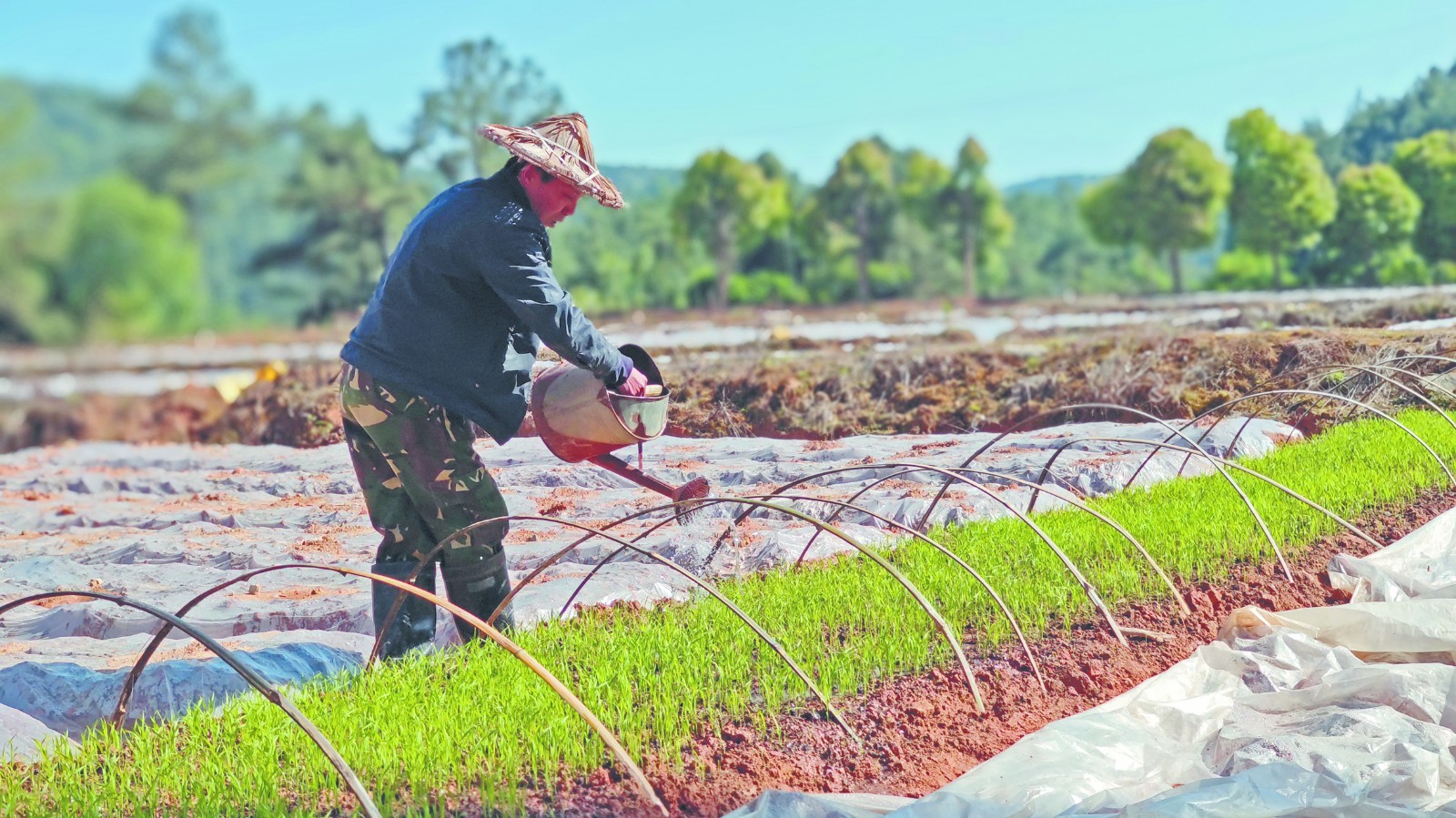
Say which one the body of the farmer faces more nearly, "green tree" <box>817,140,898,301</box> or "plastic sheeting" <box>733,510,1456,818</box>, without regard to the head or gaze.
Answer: the plastic sheeting

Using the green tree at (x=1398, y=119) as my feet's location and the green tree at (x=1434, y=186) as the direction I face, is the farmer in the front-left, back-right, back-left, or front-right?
front-right

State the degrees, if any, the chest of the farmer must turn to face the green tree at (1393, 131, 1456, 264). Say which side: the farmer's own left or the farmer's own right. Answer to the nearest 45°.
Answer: approximately 45° to the farmer's own left

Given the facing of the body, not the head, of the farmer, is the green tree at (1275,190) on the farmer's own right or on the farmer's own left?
on the farmer's own left

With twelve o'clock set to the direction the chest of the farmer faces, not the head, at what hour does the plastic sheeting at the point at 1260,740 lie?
The plastic sheeting is roughly at 1 o'clock from the farmer.

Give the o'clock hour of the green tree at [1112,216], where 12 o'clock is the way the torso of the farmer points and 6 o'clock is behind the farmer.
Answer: The green tree is roughly at 10 o'clock from the farmer.

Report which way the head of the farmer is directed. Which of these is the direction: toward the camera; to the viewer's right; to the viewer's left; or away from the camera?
to the viewer's right

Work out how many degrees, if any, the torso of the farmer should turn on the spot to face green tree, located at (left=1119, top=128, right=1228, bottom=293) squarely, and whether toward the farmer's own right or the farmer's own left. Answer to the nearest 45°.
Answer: approximately 45° to the farmer's own left

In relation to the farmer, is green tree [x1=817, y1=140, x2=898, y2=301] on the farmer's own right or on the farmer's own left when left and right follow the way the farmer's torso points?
on the farmer's own left

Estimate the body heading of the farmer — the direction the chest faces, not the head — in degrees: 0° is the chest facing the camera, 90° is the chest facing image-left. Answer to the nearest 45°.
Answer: approximately 270°
